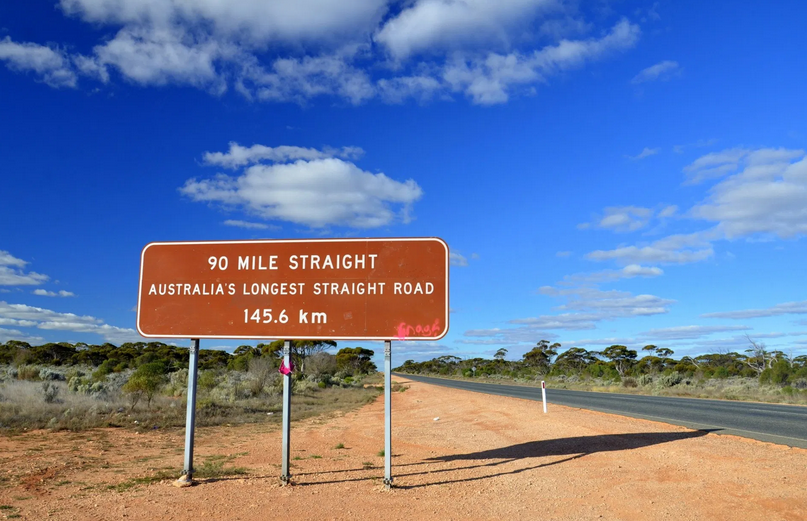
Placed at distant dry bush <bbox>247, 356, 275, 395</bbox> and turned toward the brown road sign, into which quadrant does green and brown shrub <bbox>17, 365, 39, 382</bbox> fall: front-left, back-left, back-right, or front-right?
back-right

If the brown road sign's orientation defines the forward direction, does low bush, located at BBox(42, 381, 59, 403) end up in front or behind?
behind

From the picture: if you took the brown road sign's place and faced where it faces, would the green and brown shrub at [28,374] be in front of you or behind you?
behind

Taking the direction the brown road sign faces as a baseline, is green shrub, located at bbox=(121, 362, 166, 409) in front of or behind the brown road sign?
behind

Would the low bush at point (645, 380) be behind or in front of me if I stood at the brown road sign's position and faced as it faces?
behind

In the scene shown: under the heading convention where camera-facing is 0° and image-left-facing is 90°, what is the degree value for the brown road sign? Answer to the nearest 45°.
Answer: approximately 0°

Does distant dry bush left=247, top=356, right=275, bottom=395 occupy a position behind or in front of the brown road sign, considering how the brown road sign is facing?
behind

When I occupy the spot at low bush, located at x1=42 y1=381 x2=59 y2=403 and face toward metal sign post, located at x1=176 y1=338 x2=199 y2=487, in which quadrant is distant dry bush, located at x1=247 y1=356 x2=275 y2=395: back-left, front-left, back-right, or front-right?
back-left
